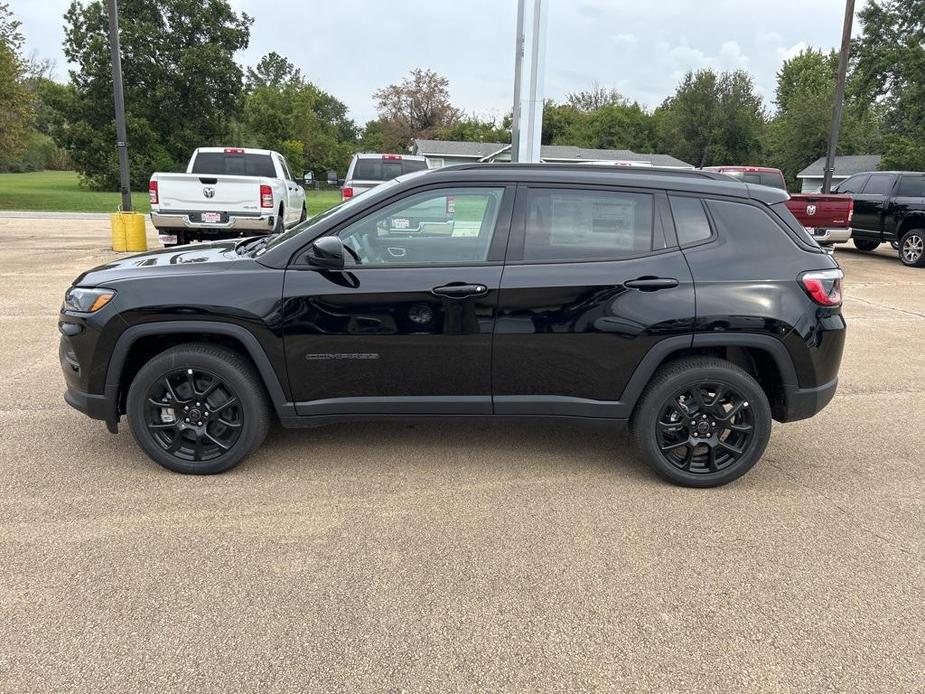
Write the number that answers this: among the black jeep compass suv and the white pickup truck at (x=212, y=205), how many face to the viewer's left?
1

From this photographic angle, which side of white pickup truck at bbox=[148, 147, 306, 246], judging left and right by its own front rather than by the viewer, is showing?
back

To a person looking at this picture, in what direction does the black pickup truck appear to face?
facing away from the viewer and to the left of the viewer

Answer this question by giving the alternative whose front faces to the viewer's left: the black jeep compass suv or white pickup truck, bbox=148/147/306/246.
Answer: the black jeep compass suv

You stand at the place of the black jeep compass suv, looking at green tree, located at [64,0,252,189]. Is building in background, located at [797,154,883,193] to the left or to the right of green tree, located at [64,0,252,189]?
right

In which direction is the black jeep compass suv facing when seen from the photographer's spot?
facing to the left of the viewer

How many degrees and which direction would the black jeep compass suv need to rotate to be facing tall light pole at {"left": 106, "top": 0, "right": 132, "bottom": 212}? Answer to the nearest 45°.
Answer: approximately 45° to its right

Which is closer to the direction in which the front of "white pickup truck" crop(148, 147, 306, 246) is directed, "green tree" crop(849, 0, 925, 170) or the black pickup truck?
the green tree

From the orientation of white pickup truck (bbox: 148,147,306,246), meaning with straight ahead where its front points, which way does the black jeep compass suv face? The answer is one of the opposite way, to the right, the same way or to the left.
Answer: to the left

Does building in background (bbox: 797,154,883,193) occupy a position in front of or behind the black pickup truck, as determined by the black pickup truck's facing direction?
in front

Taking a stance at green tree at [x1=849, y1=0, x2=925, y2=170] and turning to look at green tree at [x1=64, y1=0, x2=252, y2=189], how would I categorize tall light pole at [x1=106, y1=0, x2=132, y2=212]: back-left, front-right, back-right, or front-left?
front-left

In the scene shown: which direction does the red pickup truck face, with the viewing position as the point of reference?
facing away from the viewer and to the left of the viewer
